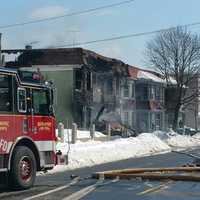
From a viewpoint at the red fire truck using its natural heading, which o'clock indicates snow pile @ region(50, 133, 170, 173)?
The snow pile is roughly at 11 o'clock from the red fire truck.

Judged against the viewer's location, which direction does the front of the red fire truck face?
facing away from the viewer and to the right of the viewer
